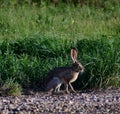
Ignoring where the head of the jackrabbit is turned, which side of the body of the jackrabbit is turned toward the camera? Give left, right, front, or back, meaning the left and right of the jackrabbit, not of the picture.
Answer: right

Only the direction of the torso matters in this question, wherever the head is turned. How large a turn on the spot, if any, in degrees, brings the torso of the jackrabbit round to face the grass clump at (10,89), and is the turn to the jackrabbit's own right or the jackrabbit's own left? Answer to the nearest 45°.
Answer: approximately 180°
